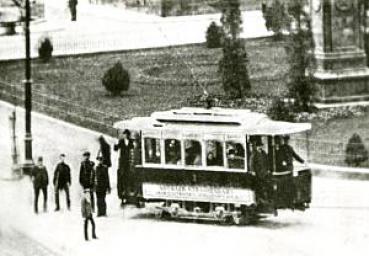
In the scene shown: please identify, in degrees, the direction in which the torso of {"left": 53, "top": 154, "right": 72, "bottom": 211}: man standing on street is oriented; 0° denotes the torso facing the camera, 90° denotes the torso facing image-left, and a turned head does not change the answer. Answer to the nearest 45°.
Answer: approximately 0°

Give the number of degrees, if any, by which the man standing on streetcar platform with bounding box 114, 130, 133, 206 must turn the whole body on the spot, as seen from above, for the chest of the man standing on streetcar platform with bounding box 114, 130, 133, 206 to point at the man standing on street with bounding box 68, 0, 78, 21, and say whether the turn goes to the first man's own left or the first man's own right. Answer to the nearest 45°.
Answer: approximately 180°

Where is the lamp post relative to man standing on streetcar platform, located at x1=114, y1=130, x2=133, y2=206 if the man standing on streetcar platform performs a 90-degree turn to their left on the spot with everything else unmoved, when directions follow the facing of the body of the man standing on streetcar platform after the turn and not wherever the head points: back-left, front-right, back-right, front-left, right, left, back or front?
back-left

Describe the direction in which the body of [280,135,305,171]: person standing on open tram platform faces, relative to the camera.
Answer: to the viewer's right

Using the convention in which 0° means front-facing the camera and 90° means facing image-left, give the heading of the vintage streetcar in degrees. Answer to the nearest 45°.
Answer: approximately 315°

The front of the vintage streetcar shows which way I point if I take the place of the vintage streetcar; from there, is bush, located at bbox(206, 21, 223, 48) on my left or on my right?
on my left

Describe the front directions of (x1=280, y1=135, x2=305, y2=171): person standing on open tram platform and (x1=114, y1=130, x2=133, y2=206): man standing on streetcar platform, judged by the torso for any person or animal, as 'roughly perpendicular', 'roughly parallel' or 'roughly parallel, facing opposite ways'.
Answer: roughly perpendicular

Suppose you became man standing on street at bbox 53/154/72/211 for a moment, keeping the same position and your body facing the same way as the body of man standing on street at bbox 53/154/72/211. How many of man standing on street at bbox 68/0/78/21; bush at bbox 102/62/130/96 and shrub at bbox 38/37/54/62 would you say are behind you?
3
